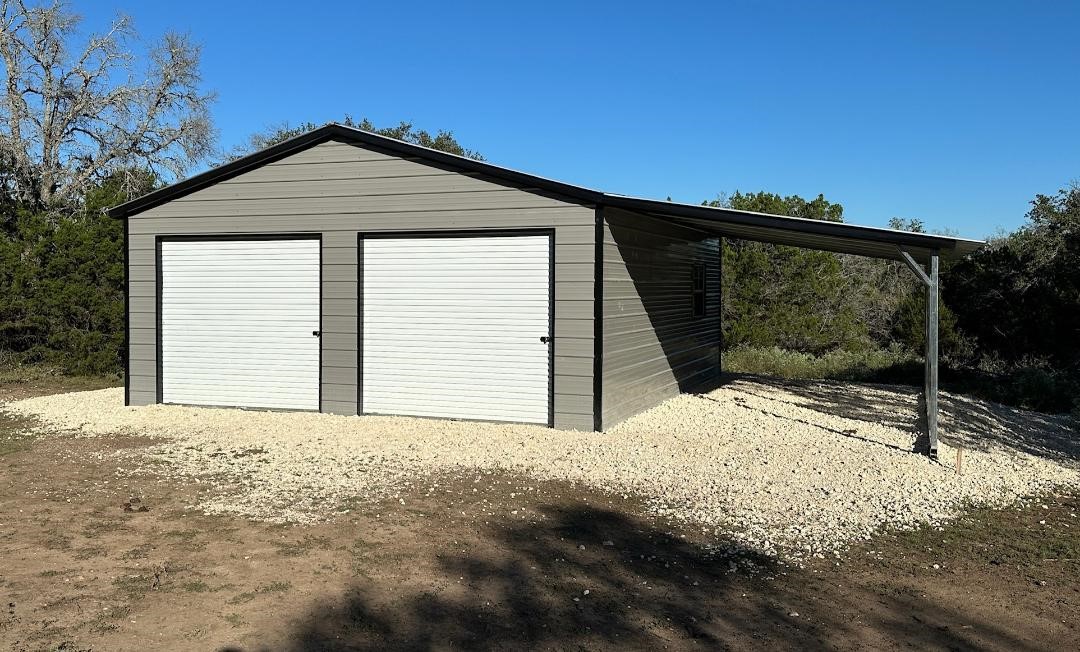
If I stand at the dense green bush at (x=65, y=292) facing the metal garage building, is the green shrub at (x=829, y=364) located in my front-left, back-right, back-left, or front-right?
front-left

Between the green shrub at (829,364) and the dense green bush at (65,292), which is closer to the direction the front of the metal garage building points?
the dense green bush

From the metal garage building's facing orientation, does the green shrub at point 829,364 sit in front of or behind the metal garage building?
behind

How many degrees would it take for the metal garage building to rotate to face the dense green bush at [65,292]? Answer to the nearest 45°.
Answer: approximately 90° to its right

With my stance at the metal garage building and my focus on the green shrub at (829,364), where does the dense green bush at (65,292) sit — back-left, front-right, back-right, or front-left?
back-left

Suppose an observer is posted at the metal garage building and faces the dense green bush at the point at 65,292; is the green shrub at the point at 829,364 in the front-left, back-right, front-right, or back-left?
back-right

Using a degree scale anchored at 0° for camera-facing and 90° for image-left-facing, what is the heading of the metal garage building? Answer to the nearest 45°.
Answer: approximately 45°
